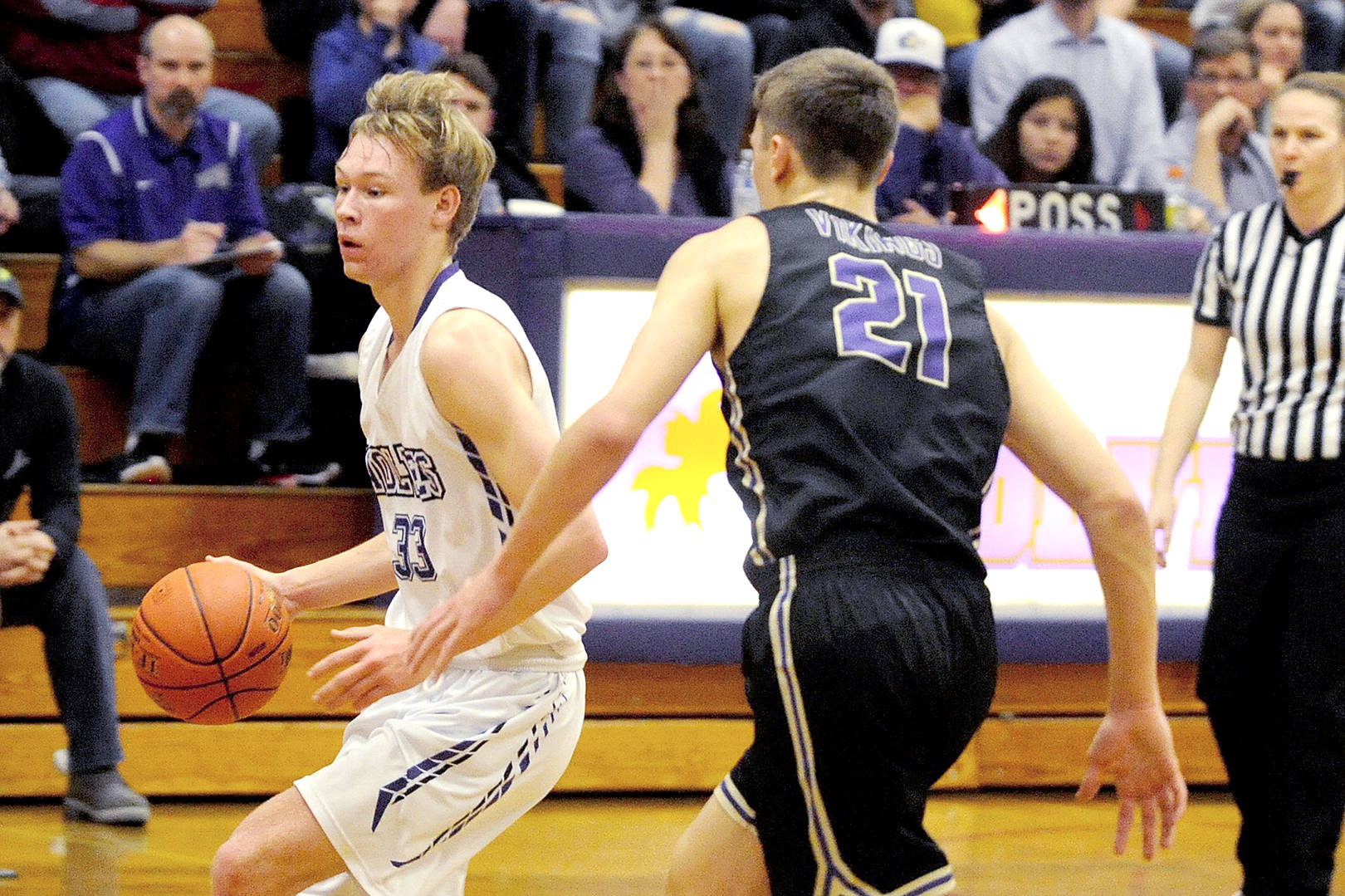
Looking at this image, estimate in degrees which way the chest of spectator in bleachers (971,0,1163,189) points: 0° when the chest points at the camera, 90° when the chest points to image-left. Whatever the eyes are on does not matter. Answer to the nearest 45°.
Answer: approximately 0°

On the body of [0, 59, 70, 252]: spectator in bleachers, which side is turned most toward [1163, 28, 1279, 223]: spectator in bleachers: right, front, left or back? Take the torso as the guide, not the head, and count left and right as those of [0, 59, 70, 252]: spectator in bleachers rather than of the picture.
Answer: left

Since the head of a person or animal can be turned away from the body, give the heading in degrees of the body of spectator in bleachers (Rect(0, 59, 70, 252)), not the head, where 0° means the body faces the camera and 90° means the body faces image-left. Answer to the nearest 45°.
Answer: approximately 0°

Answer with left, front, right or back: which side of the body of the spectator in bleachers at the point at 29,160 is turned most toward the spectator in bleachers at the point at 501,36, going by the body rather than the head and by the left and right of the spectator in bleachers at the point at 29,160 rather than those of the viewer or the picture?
left

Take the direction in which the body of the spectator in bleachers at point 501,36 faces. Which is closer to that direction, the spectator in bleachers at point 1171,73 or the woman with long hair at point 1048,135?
the woman with long hair
